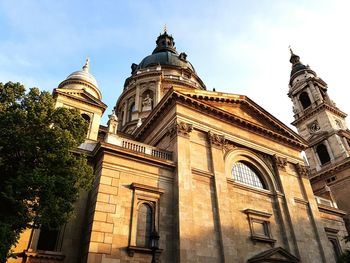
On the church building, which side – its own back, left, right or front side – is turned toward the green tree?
right
